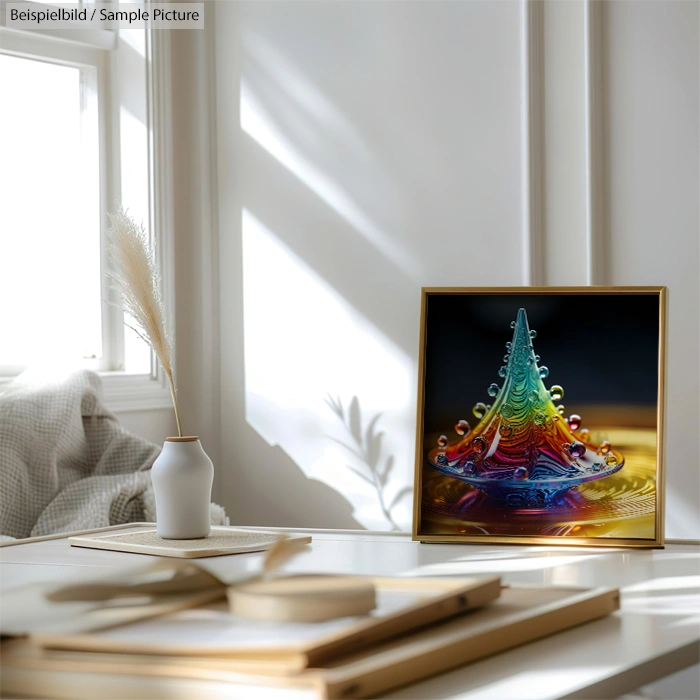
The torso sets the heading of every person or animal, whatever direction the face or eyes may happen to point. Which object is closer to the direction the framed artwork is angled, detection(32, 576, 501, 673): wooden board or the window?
the wooden board

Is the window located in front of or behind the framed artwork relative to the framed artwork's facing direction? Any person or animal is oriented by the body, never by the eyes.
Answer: behind

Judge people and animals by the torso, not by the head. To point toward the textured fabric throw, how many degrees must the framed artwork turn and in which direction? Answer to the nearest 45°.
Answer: approximately 135° to its right

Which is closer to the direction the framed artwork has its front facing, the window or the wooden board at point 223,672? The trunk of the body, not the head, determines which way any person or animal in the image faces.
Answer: the wooden board

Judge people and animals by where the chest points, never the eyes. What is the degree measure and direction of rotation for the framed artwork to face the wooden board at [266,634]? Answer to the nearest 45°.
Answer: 0° — it already faces it

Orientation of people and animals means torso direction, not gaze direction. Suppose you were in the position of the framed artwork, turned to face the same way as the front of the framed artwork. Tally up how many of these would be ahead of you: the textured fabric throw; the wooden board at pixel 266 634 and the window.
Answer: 1

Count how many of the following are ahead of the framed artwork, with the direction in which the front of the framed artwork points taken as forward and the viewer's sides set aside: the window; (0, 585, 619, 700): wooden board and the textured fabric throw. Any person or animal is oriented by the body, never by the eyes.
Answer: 1

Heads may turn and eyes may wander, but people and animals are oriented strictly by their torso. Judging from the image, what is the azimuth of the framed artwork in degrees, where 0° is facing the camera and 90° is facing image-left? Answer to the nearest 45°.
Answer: approximately 0°
